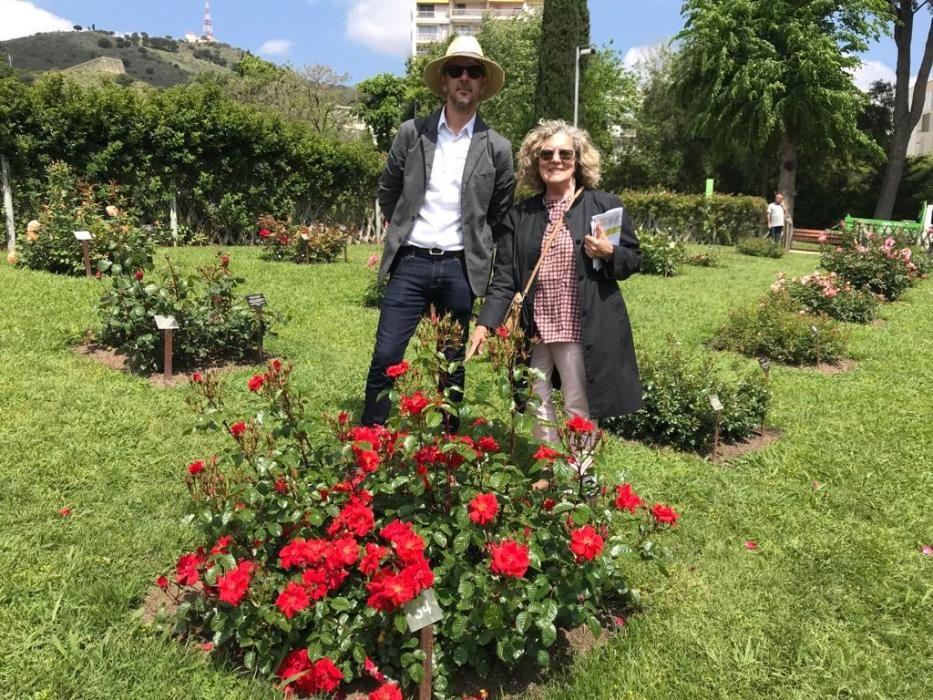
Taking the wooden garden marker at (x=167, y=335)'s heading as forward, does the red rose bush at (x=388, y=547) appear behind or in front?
in front

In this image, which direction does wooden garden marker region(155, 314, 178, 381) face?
toward the camera

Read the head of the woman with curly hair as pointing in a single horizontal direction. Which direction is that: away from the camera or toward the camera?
toward the camera

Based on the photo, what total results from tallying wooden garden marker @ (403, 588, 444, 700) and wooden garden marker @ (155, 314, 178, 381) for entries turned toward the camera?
2

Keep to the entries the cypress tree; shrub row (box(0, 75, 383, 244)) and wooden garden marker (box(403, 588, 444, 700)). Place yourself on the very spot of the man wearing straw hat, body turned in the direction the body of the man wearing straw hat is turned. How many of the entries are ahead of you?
1

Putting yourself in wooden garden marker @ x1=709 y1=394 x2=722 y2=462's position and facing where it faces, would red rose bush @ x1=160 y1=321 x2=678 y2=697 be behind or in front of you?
in front

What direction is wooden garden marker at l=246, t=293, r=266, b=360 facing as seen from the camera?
toward the camera

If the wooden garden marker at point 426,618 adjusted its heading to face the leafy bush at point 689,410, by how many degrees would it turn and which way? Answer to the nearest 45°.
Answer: approximately 135° to its left

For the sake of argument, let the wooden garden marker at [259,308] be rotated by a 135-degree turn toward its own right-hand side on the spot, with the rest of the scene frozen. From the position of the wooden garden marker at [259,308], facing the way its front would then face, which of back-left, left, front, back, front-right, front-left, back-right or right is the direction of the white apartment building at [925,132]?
right

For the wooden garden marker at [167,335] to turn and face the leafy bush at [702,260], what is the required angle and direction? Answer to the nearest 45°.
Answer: approximately 135° to its left

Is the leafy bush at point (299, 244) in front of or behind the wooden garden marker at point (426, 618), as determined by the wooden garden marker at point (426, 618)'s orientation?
behind

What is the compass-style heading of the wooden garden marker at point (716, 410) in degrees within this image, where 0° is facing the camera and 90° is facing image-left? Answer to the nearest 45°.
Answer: approximately 0°

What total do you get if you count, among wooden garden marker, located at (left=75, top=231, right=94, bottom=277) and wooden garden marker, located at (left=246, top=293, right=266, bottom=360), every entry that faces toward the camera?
2

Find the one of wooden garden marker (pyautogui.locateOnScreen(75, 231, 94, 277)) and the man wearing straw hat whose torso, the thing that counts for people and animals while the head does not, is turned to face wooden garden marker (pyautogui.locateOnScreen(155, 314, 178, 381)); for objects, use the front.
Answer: wooden garden marker (pyautogui.locateOnScreen(75, 231, 94, 277))

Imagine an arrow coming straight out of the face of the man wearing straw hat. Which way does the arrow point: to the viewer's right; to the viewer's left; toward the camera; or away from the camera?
toward the camera

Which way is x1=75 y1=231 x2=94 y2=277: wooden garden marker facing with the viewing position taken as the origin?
facing the viewer

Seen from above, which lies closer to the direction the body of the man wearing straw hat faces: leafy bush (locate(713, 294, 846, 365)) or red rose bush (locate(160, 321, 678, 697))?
the red rose bush
